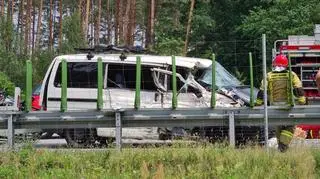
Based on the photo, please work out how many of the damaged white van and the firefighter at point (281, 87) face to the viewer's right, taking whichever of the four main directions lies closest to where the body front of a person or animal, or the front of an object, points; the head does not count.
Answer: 1

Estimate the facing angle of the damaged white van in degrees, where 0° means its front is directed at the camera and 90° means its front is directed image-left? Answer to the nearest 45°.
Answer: approximately 270°

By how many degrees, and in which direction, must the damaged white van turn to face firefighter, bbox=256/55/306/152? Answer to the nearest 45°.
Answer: approximately 45° to its right

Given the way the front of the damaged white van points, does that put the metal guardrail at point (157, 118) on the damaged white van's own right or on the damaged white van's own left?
on the damaged white van's own right
